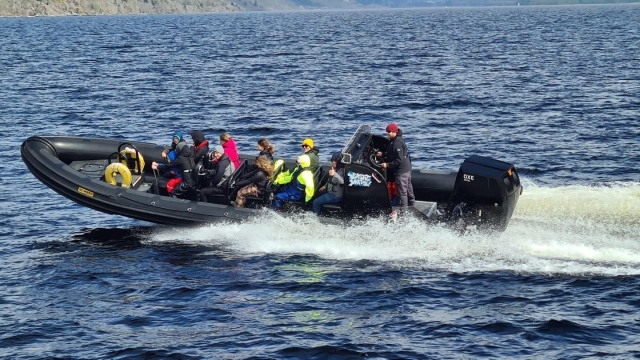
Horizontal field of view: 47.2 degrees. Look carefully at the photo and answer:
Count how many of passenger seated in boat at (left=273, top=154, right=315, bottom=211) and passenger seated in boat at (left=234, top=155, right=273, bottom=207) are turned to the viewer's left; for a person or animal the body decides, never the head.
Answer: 2

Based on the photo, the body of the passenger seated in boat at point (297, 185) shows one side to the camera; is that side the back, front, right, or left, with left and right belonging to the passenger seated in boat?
left

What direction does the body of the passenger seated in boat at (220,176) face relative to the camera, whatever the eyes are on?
to the viewer's left

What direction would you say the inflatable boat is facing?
to the viewer's left

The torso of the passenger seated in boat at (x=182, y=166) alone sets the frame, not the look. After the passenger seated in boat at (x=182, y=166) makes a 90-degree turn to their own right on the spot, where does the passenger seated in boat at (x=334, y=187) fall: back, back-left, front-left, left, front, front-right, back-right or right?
back-right

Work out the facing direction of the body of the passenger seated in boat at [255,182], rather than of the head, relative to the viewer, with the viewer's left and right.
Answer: facing to the left of the viewer

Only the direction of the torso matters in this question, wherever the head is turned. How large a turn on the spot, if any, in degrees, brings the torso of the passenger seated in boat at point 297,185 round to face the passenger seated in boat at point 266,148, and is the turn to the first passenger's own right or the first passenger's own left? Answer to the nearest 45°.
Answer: approximately 45° to the first passenger's own right

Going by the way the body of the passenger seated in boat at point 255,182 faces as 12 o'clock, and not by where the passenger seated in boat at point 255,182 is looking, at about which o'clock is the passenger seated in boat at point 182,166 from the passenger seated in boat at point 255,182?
the passenger seated in boat at point 182,166 is roughly at 1 o'clock from the passenger seated in boat at point 255,182.

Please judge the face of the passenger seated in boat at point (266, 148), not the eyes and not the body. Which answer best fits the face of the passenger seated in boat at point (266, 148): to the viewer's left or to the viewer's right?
to the viewer's left

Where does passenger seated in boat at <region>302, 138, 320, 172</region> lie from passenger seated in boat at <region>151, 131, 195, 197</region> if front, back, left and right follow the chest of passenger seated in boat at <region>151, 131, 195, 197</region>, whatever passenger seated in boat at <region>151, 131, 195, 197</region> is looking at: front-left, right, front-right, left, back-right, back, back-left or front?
back-left

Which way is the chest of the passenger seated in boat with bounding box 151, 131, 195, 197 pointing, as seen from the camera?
to the viewer's left
